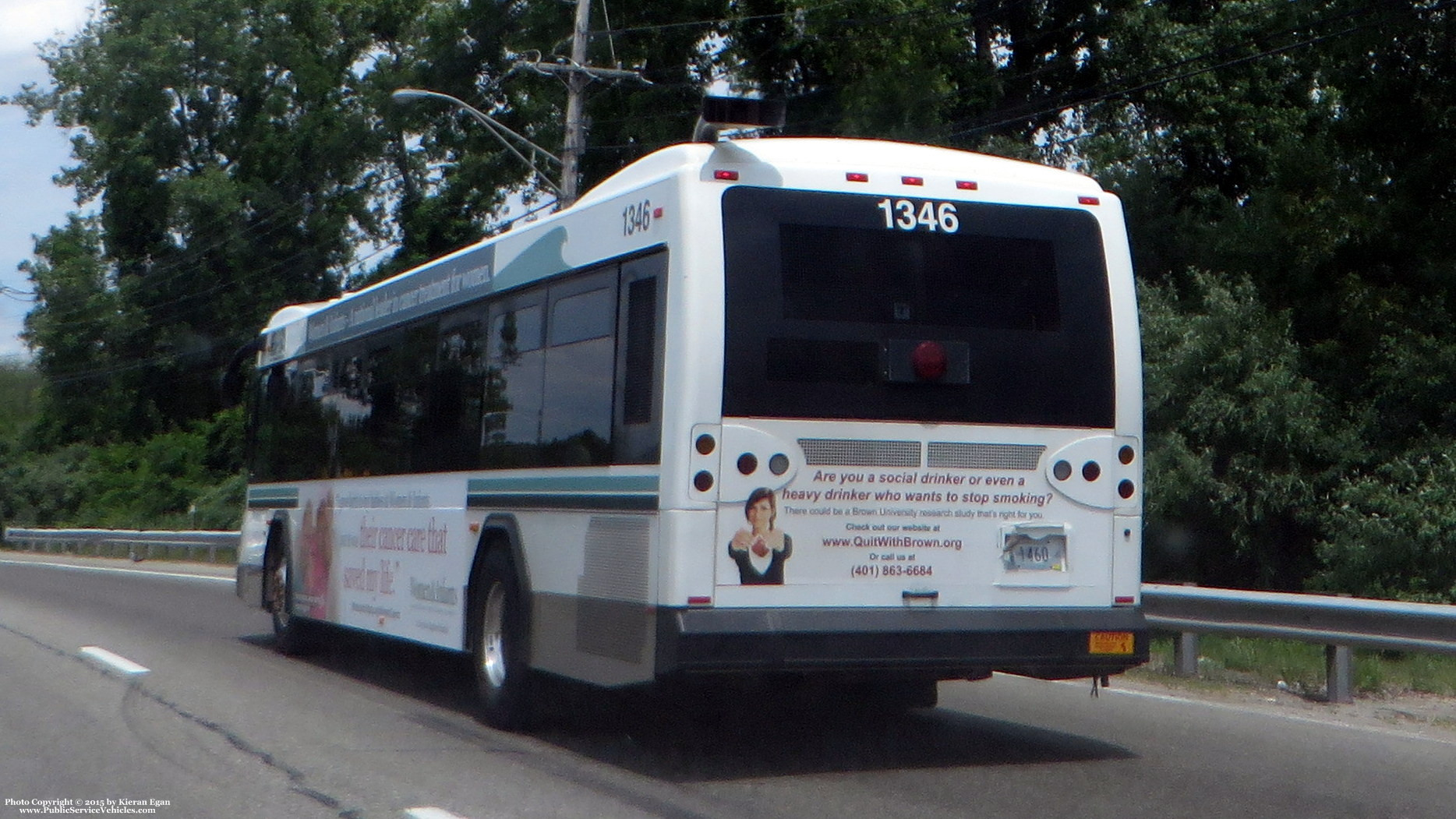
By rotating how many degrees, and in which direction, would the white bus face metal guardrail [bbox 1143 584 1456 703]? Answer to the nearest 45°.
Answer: approximately 90° to its right

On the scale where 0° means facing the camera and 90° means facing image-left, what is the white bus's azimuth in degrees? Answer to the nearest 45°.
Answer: approximately 135°

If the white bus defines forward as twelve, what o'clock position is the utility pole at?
The utility pole is roughly at 1 o'clock from the white bus.

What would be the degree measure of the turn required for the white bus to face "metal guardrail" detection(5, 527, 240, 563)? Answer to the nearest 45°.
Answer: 0° — it already faces it
